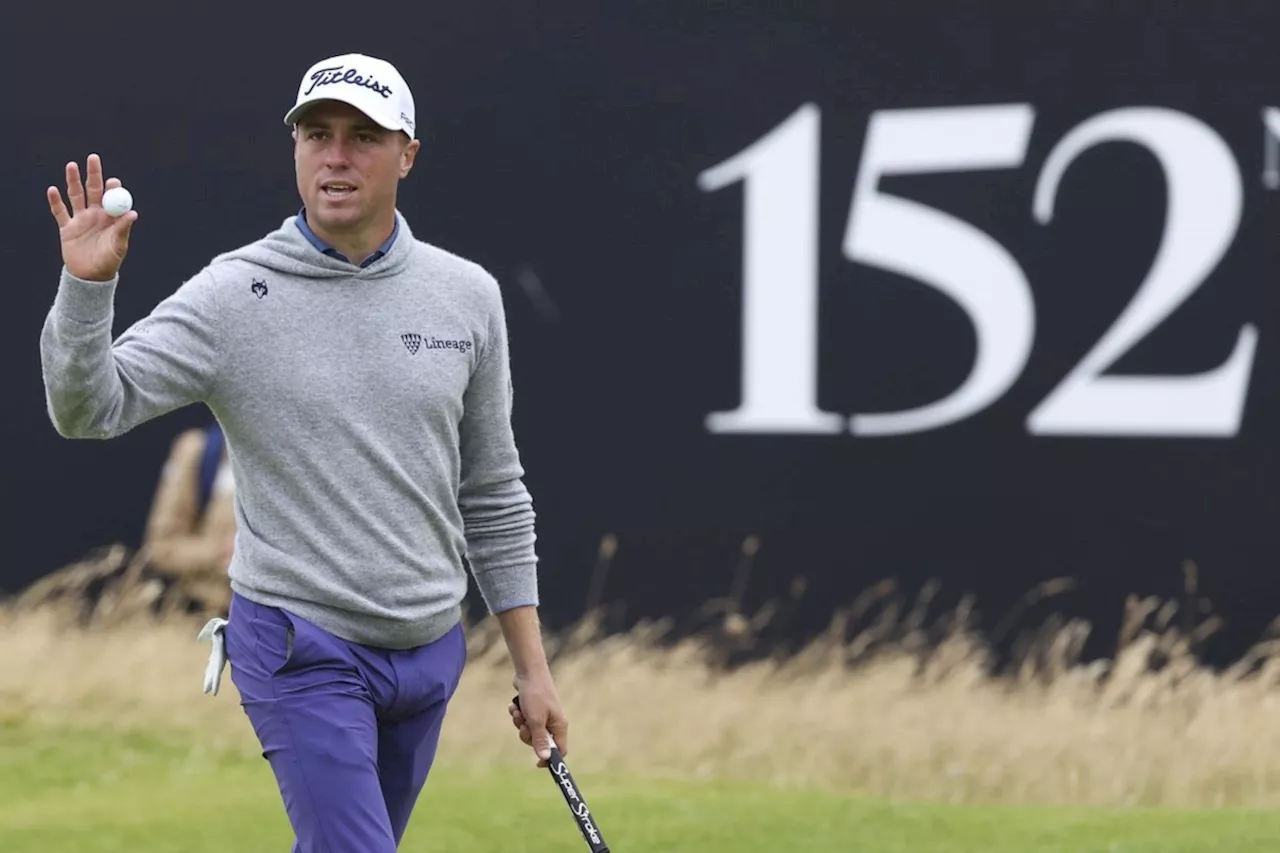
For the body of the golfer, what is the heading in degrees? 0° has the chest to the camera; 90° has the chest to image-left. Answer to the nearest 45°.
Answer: approximately 0°

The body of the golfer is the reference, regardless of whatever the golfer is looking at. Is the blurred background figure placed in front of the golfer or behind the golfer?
behind

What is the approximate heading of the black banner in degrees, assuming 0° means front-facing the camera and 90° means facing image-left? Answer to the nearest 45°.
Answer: approximately 0°

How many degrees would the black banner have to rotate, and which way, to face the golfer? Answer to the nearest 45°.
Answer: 0° — it already faces them

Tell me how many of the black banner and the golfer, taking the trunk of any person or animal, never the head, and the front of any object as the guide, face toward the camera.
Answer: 2

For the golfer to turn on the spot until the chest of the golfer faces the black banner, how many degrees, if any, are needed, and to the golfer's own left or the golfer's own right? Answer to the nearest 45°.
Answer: approximately 135° to the golfer's own left
